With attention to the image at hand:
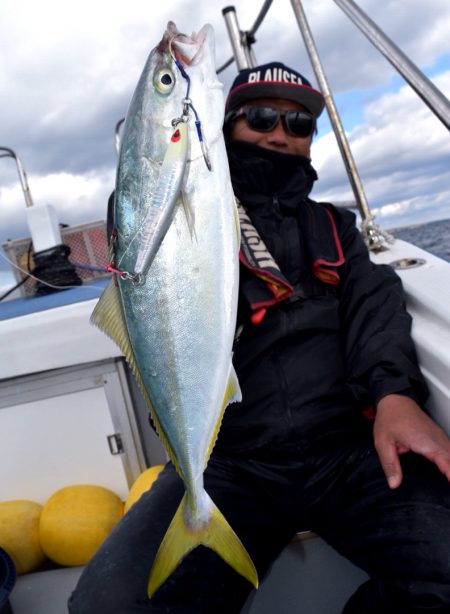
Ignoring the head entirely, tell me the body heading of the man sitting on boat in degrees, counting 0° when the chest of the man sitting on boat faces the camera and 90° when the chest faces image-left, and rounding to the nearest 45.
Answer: approximately 0°

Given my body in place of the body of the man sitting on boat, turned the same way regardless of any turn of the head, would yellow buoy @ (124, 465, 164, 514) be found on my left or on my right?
on my right

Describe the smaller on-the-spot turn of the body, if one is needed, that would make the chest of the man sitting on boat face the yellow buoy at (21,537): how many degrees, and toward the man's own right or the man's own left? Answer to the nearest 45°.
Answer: approximately 90° to the man's own right

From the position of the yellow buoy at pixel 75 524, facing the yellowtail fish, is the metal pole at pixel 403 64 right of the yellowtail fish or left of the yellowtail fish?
left
